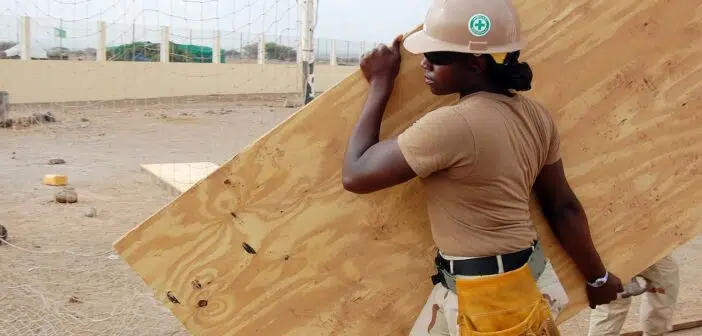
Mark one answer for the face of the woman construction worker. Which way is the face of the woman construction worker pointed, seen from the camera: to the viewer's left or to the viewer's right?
to the viewer's left

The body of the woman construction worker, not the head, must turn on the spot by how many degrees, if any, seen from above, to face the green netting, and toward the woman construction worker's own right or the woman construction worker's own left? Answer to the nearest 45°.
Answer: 0° — they already face it

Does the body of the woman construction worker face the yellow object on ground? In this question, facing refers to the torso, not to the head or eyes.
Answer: yes

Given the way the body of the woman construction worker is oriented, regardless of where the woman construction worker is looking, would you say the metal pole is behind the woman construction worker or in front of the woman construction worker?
in front

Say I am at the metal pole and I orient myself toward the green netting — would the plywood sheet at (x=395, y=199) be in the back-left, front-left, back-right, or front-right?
back-left

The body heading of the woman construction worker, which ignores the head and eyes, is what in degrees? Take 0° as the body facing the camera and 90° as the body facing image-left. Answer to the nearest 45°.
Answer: approximately 135°
